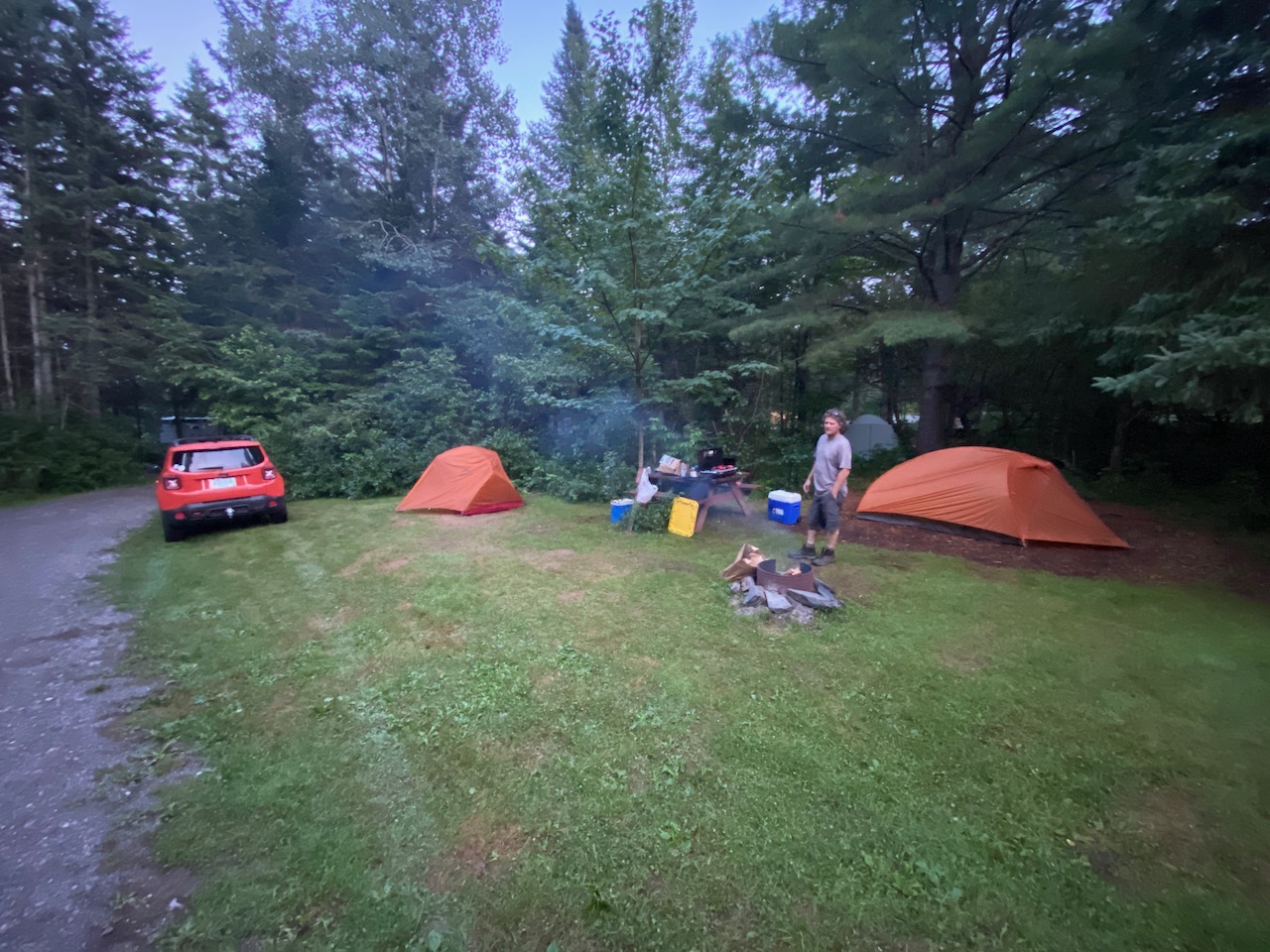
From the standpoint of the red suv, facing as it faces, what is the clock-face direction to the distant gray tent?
The distant gray tent is roughly at 3 o'clock from the red suv.

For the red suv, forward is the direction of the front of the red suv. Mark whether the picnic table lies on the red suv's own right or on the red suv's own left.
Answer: on the red suv's own right

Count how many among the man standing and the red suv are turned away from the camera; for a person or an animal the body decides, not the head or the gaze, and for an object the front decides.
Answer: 1

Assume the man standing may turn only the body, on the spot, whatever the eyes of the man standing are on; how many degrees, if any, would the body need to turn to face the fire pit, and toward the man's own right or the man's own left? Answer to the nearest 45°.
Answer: approximately 45° to the man's own left

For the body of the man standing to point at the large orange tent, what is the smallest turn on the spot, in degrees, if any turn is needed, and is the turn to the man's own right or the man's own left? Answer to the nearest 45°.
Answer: approximately 180°

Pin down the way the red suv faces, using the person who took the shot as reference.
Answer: facing away from the viewer

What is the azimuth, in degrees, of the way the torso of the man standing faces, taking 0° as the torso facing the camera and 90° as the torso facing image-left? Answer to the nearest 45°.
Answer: approximately 45°

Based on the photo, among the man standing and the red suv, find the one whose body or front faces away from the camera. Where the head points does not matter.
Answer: the red suv
